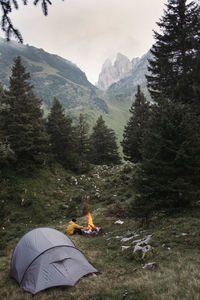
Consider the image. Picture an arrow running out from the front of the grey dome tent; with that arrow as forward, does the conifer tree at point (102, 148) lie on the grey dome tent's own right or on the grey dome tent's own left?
on the grey dome tent's own left
